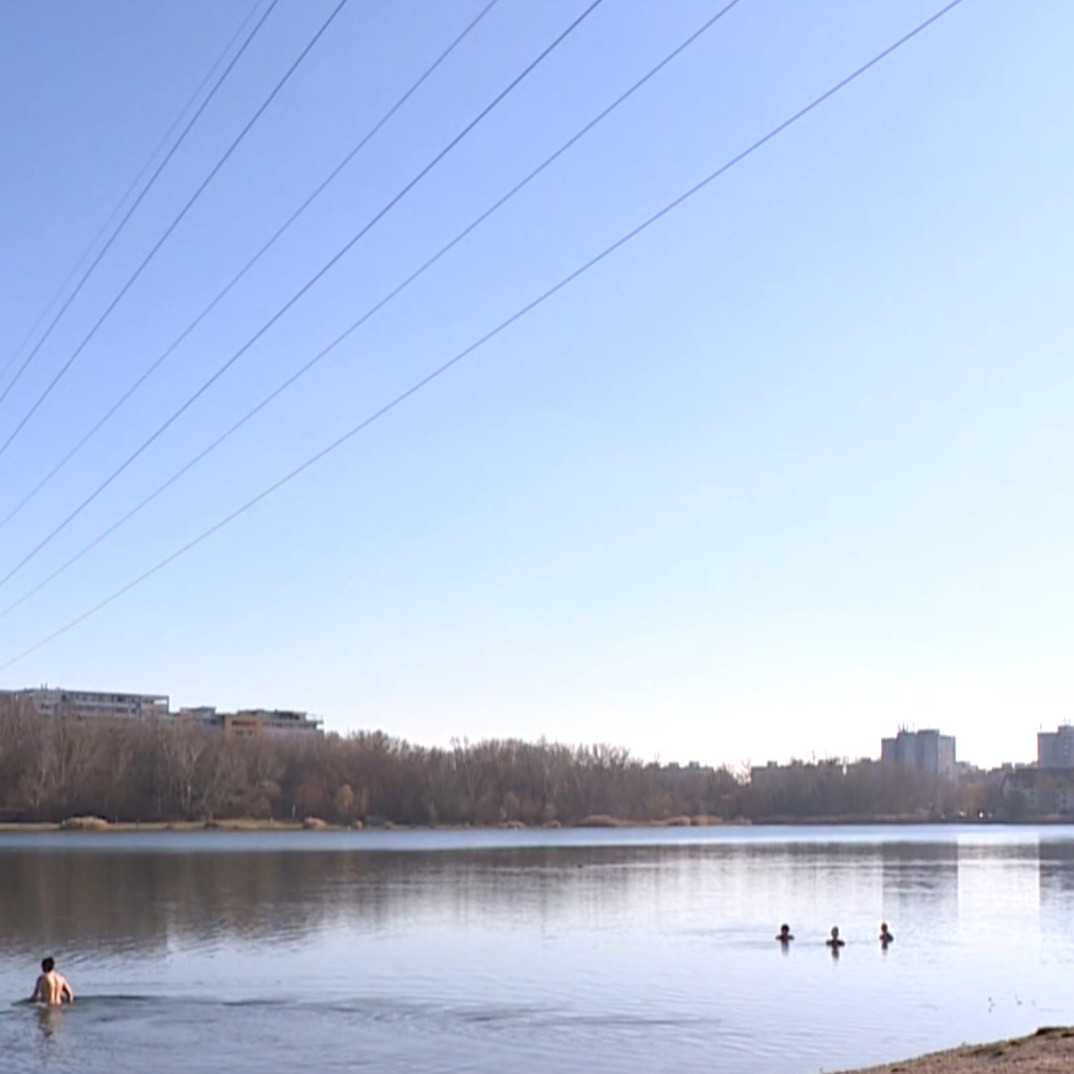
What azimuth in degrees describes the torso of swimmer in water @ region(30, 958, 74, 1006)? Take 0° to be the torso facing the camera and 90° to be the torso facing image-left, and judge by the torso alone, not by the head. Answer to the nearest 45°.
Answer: approximately 180°
